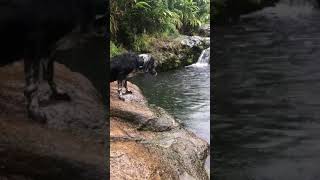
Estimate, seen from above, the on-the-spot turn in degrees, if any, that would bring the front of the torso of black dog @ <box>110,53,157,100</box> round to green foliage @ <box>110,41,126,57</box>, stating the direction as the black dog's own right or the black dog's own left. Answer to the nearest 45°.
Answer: approximately 90° to the black dog's own left

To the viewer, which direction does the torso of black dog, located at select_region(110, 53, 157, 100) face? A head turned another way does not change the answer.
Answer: to the viewer's right

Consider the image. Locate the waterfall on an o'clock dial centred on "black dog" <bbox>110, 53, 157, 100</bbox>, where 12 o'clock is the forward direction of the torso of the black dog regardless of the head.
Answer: The waterfall is roughly at 10 o'clock from the black dog.
